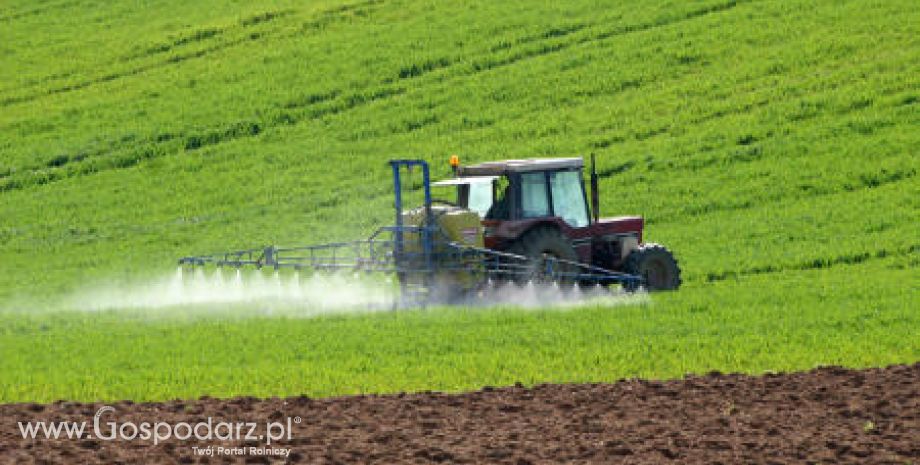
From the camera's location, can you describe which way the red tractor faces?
facing away from the viewer and to the right of the viewer
